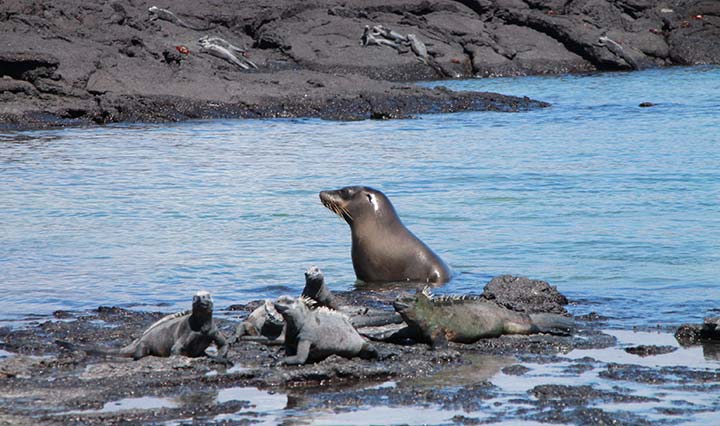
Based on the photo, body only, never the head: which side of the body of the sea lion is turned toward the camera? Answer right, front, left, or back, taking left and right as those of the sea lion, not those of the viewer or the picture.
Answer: left

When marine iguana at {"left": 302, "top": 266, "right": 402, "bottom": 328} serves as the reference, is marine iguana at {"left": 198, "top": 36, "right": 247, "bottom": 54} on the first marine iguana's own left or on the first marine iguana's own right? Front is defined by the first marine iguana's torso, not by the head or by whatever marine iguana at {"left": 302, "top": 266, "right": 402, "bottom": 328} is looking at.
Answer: on the first marine iguana's own right

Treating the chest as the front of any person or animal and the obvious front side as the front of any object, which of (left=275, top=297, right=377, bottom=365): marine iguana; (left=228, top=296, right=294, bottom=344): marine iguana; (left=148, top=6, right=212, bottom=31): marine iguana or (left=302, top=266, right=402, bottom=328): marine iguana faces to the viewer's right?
(left=228, top=296, right=294, bottom=344): marine iguana

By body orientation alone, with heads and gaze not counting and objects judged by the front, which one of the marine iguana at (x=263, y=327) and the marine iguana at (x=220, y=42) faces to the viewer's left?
the marine iguana at (x=220, y=42)

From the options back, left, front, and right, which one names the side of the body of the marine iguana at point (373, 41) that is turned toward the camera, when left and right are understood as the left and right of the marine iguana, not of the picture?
left

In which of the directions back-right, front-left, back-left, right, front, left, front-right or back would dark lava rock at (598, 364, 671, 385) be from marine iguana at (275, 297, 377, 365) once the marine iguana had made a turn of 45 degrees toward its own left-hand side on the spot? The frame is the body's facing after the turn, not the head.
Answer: back-left

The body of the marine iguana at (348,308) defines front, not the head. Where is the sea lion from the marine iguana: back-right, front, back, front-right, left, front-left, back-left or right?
back-right

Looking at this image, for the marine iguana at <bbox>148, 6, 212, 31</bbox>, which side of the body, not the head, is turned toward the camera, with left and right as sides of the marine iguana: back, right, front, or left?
left

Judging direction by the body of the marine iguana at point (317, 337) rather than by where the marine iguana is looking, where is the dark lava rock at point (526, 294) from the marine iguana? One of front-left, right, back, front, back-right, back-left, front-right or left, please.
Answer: back-right

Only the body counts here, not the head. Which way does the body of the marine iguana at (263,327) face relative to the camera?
to the viewer's right

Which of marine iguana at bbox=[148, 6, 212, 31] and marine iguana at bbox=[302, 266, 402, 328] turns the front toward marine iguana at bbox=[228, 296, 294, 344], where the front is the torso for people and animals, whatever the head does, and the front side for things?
marine iguana at bbox=[302, 266, 402, 328]

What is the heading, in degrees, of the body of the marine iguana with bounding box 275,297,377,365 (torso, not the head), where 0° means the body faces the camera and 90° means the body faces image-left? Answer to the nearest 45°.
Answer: approximately 90°

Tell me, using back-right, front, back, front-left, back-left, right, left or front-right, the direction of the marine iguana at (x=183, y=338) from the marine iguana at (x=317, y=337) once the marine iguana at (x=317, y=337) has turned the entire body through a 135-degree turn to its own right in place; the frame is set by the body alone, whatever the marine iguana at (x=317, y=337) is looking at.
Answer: back-left

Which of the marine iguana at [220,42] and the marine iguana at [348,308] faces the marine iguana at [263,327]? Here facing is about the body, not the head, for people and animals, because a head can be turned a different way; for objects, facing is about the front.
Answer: the marine iguana at [348,308]
